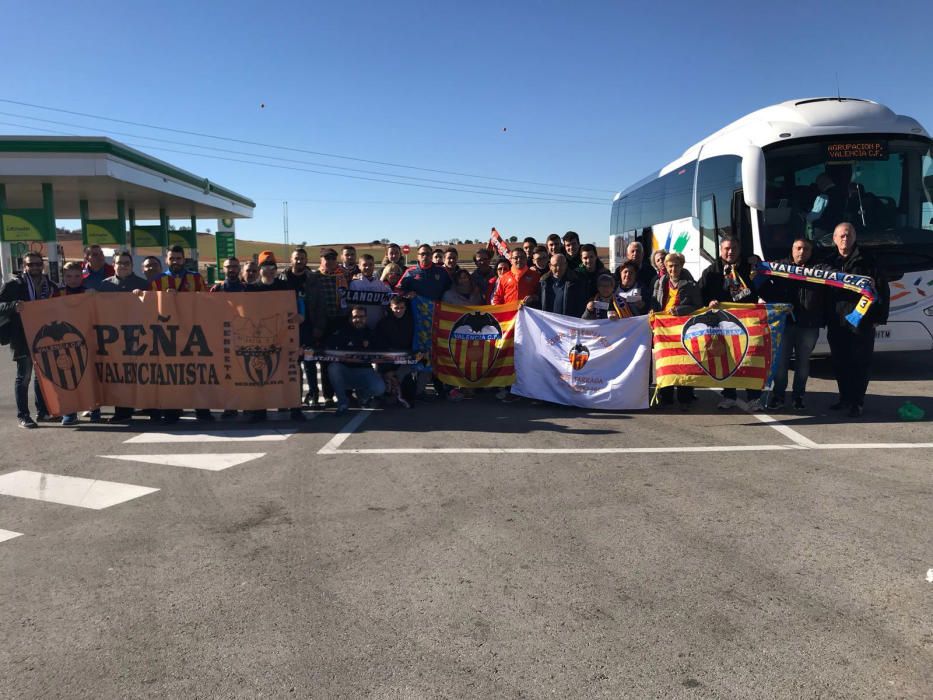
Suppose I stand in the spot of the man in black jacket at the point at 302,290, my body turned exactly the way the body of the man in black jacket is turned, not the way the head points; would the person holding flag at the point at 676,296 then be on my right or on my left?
on my left

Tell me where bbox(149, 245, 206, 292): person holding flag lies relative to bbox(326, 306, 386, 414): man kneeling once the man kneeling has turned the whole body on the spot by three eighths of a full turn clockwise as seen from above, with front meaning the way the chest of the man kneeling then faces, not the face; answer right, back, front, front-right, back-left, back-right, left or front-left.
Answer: front-left

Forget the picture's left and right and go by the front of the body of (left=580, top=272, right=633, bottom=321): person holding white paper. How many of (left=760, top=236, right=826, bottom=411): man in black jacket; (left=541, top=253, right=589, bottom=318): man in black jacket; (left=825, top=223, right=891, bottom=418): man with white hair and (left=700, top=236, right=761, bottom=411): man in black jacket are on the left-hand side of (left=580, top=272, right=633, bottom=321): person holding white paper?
3

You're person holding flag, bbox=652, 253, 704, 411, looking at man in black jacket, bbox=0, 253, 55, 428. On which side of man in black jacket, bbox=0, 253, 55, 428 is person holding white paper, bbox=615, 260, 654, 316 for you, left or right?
right

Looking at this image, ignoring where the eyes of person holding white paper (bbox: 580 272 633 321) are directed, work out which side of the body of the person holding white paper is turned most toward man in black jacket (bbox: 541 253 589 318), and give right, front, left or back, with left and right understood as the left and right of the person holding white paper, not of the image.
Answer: right

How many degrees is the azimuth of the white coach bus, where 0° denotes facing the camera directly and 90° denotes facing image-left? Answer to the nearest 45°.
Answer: approximately 315°
